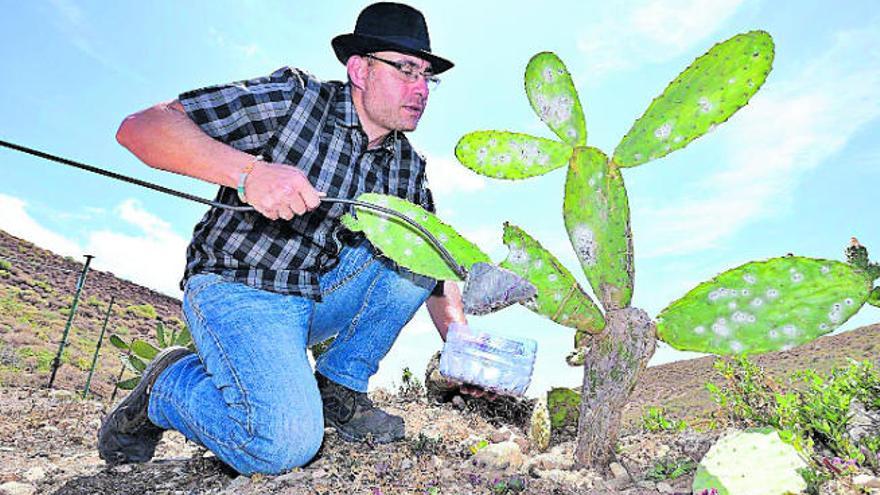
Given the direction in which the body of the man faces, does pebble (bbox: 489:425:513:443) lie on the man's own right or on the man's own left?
on the man's own left

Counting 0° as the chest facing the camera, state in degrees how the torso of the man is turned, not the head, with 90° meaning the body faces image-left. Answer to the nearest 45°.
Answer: approximately 315°

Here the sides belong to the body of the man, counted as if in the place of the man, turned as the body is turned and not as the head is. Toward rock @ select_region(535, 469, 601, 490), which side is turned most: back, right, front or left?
front

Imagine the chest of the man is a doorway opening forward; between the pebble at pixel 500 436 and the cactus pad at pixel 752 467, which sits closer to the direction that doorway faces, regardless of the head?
the cactus pad

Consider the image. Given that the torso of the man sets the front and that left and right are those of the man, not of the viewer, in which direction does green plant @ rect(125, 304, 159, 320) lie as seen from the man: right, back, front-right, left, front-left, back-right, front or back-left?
back-left

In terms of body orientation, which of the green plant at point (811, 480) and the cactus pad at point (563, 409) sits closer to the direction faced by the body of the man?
the green plant

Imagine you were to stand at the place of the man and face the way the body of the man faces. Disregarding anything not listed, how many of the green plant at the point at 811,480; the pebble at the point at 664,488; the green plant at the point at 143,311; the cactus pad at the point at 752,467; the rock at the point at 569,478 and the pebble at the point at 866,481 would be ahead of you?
5

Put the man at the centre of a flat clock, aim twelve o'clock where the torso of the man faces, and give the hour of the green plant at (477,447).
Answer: The green plant is roughly at 11 o'clock from the man.

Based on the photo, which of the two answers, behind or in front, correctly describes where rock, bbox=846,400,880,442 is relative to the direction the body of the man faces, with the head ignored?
in front

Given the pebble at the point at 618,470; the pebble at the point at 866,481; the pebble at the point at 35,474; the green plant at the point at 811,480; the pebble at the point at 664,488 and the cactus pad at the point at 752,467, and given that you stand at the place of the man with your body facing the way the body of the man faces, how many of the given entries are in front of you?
5

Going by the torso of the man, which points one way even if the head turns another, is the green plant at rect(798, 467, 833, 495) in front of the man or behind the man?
in front

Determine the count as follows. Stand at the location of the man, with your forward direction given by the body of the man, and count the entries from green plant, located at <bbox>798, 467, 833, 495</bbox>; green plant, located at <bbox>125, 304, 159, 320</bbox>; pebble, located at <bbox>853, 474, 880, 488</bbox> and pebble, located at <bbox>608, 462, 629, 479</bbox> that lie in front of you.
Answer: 3

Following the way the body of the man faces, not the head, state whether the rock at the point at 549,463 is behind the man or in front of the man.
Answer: in front
